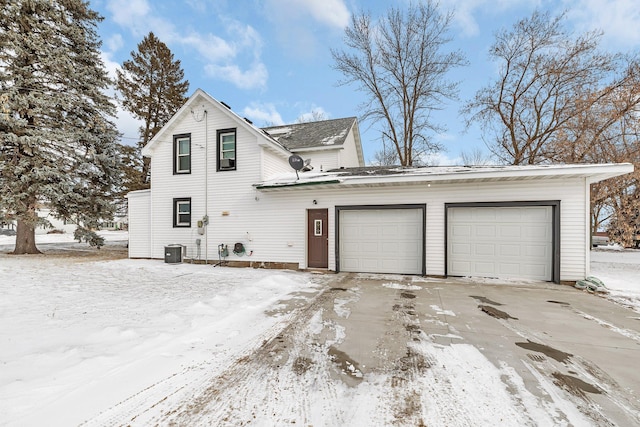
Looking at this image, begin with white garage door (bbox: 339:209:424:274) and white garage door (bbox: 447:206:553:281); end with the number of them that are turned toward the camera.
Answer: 2

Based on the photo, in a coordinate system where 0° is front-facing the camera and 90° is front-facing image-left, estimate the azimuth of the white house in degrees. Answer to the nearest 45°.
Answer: approximately 0°

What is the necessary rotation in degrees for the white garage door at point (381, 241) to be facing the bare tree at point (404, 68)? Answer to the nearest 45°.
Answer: approximately 180°

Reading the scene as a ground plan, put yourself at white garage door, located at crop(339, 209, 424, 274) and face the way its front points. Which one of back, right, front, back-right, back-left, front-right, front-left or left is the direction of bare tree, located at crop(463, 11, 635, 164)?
back-left

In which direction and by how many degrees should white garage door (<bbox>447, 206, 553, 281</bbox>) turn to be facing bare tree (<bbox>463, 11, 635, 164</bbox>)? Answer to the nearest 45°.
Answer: approximately 180°

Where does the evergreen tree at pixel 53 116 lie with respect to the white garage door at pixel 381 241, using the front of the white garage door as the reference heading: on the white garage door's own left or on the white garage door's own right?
on the white garage door's own right
